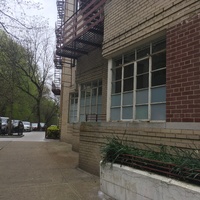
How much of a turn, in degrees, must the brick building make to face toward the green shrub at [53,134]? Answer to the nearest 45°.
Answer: approximately 135° to its right

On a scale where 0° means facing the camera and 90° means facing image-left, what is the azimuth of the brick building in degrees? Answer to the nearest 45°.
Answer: approximately 45°
